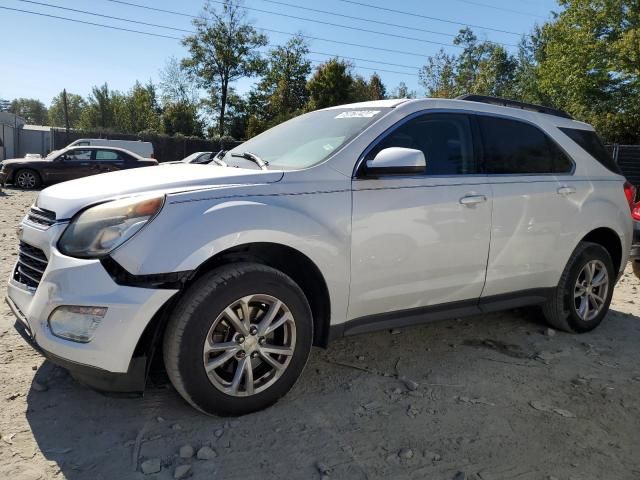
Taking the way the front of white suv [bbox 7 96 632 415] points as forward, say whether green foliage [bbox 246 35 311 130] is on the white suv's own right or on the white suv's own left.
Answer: on the white suv's own right

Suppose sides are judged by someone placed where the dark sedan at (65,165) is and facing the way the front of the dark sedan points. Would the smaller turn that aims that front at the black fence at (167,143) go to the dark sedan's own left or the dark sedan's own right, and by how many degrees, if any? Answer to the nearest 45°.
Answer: approximately 90° to the dark sedan's own right

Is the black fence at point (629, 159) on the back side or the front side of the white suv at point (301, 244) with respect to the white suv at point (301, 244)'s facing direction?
on the back side

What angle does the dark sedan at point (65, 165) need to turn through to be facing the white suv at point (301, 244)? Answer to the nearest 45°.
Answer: approximately 90° to its left

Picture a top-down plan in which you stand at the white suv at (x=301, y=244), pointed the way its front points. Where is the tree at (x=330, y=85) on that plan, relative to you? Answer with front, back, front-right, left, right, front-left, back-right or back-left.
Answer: back-right

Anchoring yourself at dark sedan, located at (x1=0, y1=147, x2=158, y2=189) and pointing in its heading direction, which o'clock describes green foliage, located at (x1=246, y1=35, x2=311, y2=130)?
The green foliage is roughly at 4 o'clock from the dark sedan.

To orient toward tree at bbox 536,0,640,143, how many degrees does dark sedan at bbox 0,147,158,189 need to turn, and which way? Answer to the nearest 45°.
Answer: approximately 180°

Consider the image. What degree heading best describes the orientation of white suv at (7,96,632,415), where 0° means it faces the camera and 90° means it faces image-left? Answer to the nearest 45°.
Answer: approximately 45°

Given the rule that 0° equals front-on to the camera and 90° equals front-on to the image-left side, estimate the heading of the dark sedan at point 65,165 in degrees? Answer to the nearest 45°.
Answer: approximately 90°

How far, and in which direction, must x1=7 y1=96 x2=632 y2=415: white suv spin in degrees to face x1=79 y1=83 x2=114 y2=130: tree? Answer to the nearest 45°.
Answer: approximately 90° to its right
